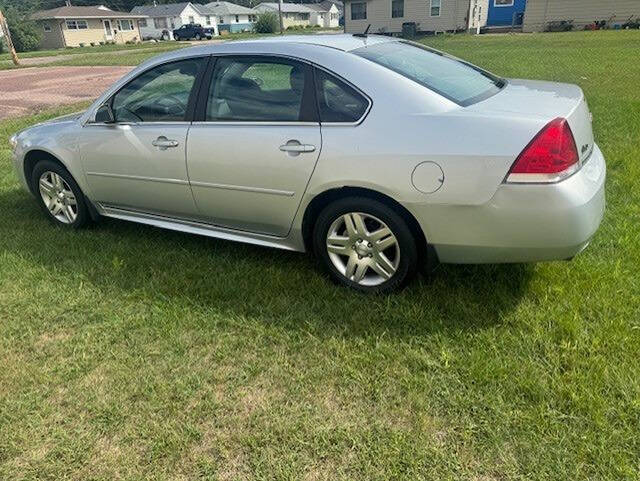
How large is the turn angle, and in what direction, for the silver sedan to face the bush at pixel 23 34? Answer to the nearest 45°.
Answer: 0° — it already faces it

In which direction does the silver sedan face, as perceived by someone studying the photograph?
facing away from the viewer and to the left of the viewer
